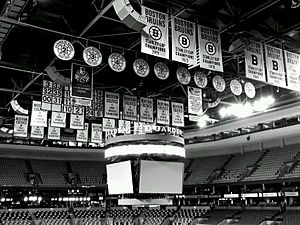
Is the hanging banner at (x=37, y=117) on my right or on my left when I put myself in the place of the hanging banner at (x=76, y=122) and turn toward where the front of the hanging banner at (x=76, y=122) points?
on my right

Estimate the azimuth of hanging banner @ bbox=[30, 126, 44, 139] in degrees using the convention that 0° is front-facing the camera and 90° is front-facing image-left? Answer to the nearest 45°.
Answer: approximately 0°

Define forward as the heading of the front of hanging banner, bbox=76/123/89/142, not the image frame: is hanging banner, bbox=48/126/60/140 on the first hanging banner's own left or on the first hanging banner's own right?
on the first hanging banner's own right

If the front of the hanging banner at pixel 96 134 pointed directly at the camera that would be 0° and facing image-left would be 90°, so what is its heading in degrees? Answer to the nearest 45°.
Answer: approximately 0°
